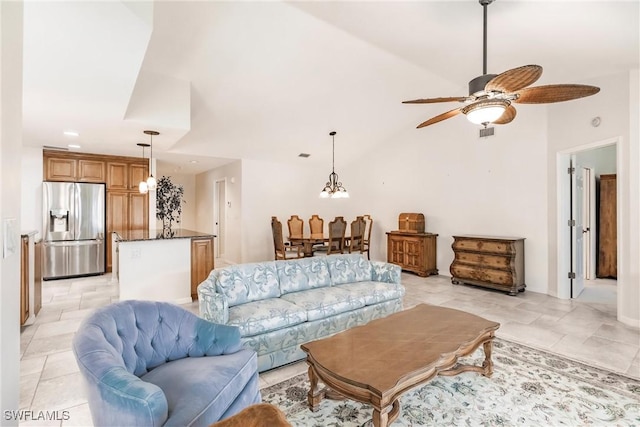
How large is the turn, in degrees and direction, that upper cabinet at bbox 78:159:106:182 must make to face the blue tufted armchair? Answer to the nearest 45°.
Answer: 0° — it already faces it

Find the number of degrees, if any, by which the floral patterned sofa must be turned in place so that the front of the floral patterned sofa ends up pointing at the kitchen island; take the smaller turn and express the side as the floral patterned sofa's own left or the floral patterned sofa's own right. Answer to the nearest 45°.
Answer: approximately 180°

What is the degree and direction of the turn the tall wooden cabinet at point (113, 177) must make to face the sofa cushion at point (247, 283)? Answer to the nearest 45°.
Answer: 0° — it already faces it

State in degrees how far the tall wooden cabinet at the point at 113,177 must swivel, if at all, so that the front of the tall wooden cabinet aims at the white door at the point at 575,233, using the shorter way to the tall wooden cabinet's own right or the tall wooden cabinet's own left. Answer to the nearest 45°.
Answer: approximately 45° to the tall wooden cabinet's own left

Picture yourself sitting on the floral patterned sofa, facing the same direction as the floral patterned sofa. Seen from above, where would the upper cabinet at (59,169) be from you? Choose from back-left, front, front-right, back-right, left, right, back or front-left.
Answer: back

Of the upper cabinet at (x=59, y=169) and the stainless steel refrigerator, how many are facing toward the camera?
2

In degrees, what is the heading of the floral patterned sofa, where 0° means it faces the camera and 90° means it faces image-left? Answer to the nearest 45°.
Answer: approximately 315°

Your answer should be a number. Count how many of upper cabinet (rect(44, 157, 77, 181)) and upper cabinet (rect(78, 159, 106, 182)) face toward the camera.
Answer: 2

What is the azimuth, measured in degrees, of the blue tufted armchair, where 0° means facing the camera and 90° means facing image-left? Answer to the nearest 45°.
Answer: approximately 315°

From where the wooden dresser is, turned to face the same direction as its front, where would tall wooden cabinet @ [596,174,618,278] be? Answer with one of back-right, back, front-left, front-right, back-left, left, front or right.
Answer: back
